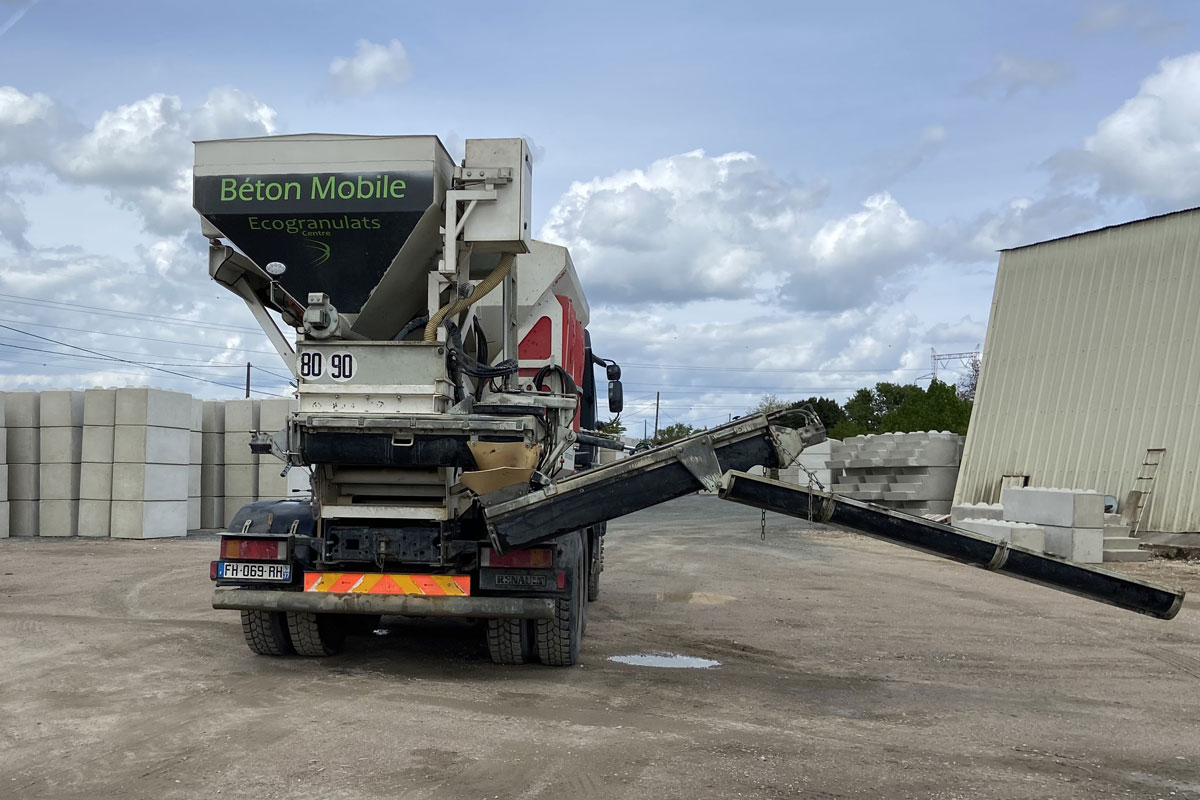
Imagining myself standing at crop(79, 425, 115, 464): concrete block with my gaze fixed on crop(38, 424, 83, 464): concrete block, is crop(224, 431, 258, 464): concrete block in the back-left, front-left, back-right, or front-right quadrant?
back-right

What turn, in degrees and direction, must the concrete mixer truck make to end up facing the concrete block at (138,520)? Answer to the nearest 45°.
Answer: approximately 45° to its left

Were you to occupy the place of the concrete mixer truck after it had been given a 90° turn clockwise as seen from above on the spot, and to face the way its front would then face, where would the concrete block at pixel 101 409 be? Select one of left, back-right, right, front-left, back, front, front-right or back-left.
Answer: back-left

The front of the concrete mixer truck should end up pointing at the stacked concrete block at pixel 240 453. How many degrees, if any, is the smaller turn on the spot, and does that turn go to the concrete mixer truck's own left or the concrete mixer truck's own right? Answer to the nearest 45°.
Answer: approximately 45° to the concrete mixer truck's own left

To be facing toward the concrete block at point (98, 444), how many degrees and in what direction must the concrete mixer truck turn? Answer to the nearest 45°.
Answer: approximately 45° to its left

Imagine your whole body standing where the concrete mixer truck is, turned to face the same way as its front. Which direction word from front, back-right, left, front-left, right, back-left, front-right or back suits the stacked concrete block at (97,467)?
front-left

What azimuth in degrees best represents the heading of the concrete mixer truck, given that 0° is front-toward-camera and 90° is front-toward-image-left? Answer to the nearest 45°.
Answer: approximately 180°

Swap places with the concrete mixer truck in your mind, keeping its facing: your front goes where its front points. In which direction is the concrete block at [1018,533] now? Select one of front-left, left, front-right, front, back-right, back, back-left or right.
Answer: front-right

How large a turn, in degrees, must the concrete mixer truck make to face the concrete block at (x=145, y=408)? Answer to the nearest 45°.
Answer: approximately 45° to its left
